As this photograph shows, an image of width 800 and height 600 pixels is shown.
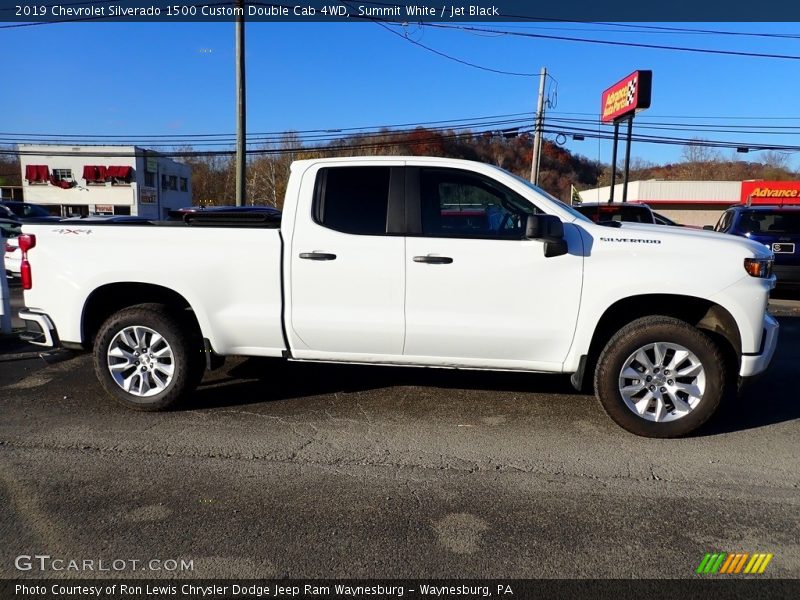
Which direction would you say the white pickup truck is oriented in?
to the viewer's right

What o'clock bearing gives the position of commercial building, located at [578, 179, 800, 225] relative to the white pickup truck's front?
The commercial building is roughly at 10 o'clock from the white pickup truck.

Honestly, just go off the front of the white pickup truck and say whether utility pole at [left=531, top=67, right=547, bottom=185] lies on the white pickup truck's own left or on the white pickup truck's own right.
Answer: on the white pickup truck's own left

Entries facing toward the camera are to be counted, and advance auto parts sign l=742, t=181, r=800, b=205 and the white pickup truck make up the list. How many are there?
1

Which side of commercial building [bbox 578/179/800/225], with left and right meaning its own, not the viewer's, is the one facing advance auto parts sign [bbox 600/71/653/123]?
front
